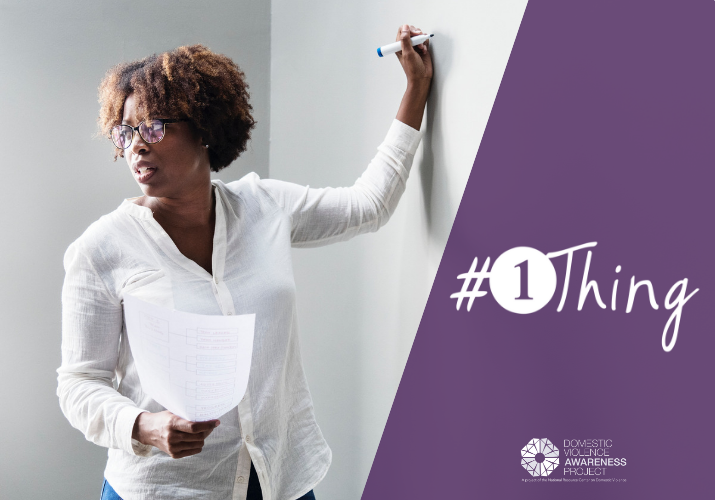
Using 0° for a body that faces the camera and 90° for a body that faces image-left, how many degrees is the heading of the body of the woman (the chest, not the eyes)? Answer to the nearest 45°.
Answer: approximately 0°
